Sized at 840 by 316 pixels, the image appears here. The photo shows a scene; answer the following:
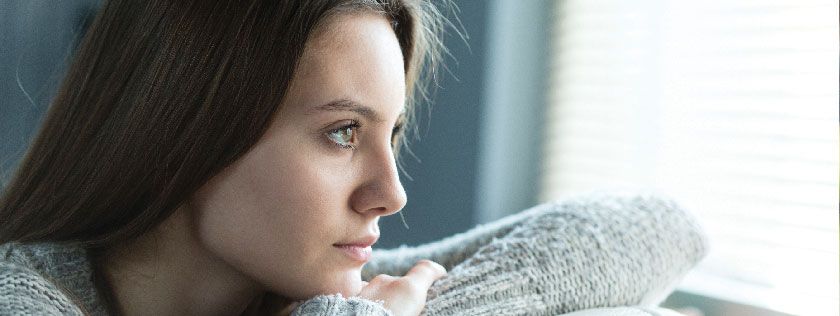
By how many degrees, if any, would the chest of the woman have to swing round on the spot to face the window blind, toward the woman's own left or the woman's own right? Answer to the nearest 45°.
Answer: approximately 45° to the woman's own left

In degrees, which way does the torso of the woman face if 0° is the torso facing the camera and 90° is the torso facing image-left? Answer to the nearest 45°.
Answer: approximately 270°
